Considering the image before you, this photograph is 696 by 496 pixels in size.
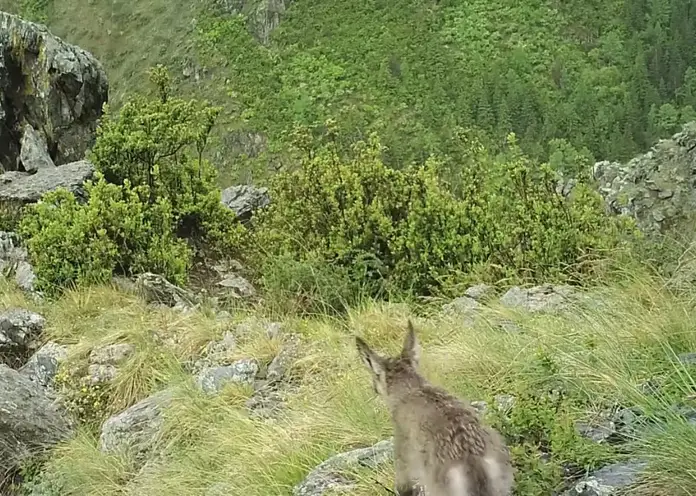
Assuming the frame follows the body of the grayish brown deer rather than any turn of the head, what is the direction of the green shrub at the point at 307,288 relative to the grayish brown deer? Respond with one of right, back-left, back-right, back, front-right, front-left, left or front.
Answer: front-right

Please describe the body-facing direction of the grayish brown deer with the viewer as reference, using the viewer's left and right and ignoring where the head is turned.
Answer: facing away from the viewer and to the left of the viewer

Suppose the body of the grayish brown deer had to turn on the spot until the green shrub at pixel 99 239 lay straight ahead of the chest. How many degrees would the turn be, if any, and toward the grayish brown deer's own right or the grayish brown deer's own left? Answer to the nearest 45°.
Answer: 0° — it already faces it

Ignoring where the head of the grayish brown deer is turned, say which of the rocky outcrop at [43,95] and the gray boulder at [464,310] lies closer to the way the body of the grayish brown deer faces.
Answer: the rocky outcrop

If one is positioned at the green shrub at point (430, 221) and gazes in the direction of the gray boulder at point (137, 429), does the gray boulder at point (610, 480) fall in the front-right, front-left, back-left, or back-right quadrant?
front-left

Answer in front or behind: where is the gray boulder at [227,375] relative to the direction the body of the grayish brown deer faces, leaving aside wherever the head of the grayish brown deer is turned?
in front

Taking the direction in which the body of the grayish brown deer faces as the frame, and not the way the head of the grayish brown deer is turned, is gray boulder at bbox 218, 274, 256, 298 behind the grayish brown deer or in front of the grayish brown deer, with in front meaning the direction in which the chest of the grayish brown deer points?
in front

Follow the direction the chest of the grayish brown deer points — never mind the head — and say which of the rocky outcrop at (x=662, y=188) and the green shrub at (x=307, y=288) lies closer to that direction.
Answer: the green shrub
